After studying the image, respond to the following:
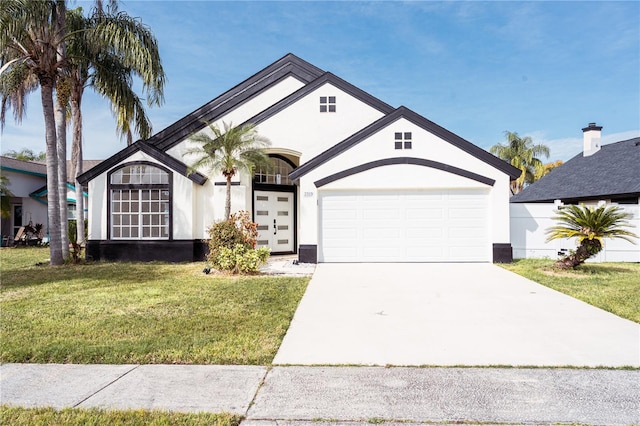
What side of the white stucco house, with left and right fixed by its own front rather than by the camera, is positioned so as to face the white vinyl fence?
left

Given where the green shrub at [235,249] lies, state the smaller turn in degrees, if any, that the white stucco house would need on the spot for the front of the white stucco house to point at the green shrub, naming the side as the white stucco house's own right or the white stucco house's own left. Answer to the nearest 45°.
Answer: approximately 45° to the white stucco house's own right

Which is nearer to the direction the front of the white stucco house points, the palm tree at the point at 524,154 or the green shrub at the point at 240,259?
the green shrub

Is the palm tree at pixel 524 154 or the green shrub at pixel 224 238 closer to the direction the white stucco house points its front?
the green shrub

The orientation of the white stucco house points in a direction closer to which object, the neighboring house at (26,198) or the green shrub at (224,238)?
the green shrub

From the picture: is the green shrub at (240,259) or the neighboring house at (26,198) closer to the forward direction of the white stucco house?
the green shrub

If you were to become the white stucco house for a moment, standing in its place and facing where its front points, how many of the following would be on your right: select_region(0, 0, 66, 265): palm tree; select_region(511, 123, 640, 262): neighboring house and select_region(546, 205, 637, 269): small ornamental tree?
1

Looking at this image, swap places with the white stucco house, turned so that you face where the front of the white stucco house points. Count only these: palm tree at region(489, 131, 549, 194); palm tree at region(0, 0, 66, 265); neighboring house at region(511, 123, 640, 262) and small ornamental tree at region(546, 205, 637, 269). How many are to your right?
1

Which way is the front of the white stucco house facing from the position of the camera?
facing the viewer

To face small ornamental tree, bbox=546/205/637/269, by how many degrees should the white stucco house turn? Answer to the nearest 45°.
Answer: approximately 45° to its left

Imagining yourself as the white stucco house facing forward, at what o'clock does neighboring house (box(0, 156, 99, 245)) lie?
The neighboring house is roughly at 4 o'clock from the white stucco house.

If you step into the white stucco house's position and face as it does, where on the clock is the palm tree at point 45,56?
The palm tree is roughly at 3 o'clock from the white stucco house.

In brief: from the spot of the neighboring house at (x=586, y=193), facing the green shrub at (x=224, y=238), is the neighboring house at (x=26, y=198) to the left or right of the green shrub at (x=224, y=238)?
right
